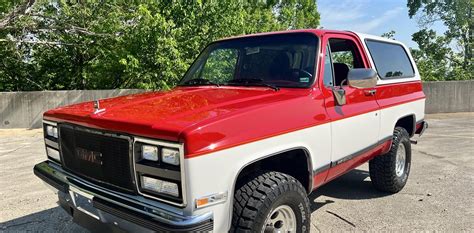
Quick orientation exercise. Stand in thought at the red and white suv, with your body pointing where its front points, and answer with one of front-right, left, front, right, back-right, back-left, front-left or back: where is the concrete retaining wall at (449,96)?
back

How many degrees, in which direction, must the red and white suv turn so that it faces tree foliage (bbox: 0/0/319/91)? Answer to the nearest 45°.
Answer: approximately 135° to its right

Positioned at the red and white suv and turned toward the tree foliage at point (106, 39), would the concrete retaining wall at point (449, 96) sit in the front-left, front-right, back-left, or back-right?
front-right

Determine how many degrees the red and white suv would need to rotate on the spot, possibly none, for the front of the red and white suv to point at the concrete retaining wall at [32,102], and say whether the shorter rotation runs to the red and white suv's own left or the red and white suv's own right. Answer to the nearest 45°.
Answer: approximately 90° to the red and white suv's own right

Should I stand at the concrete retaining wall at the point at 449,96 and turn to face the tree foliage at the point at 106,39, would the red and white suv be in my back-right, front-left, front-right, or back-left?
front-left

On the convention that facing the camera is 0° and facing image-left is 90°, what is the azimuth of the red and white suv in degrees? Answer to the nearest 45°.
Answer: approximately 45°
